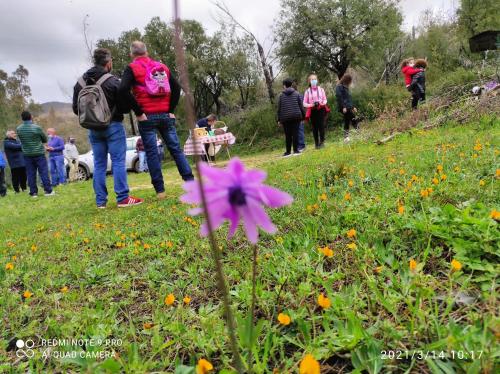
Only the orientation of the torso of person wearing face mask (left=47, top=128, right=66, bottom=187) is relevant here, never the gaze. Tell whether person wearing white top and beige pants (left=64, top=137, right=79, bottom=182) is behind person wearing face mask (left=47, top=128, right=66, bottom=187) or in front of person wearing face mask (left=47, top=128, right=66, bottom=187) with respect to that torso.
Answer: behind

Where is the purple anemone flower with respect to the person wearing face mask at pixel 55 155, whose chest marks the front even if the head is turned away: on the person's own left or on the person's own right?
on the person's own left

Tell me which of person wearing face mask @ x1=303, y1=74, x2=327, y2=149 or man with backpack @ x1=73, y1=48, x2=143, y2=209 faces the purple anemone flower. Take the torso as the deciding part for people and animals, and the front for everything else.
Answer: the person wearing face mask

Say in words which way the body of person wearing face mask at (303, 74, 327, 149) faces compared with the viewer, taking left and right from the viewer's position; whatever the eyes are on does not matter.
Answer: facing the viewer

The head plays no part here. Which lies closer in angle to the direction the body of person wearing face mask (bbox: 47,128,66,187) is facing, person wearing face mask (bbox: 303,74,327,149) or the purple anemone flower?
the purple anemone flower

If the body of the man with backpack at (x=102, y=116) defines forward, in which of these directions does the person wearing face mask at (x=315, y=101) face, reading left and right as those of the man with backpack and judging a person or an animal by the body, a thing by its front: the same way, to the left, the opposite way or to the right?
the opposite way

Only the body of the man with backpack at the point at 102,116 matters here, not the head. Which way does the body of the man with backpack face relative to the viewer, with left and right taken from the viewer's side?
facing away from the viewer and to the right of the viewer

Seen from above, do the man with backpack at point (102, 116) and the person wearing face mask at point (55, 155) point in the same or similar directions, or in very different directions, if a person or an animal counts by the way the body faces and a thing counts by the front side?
very different directions

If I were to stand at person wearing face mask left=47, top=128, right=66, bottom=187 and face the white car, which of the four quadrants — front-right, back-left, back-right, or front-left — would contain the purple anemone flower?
back-right

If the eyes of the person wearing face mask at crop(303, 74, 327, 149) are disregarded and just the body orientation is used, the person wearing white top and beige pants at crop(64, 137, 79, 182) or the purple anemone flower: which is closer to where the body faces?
the purple anemone flower

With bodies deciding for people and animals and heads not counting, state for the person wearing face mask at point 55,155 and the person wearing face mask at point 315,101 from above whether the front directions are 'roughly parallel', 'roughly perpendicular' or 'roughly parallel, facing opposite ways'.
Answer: roughly parallel

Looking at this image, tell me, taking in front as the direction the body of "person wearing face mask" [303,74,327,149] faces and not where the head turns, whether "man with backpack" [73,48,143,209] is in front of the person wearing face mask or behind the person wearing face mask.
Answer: in front

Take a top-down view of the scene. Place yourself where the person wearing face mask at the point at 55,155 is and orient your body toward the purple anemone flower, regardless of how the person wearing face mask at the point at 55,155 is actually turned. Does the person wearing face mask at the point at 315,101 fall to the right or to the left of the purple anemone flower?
left

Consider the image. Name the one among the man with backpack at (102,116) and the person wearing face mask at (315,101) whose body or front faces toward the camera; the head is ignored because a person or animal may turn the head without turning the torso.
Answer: the person wearing face mask

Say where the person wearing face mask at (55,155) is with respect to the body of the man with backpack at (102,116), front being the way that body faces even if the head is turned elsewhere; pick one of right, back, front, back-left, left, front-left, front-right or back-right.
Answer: front-left

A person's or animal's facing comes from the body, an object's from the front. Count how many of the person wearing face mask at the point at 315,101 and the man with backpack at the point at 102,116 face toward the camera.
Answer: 1
